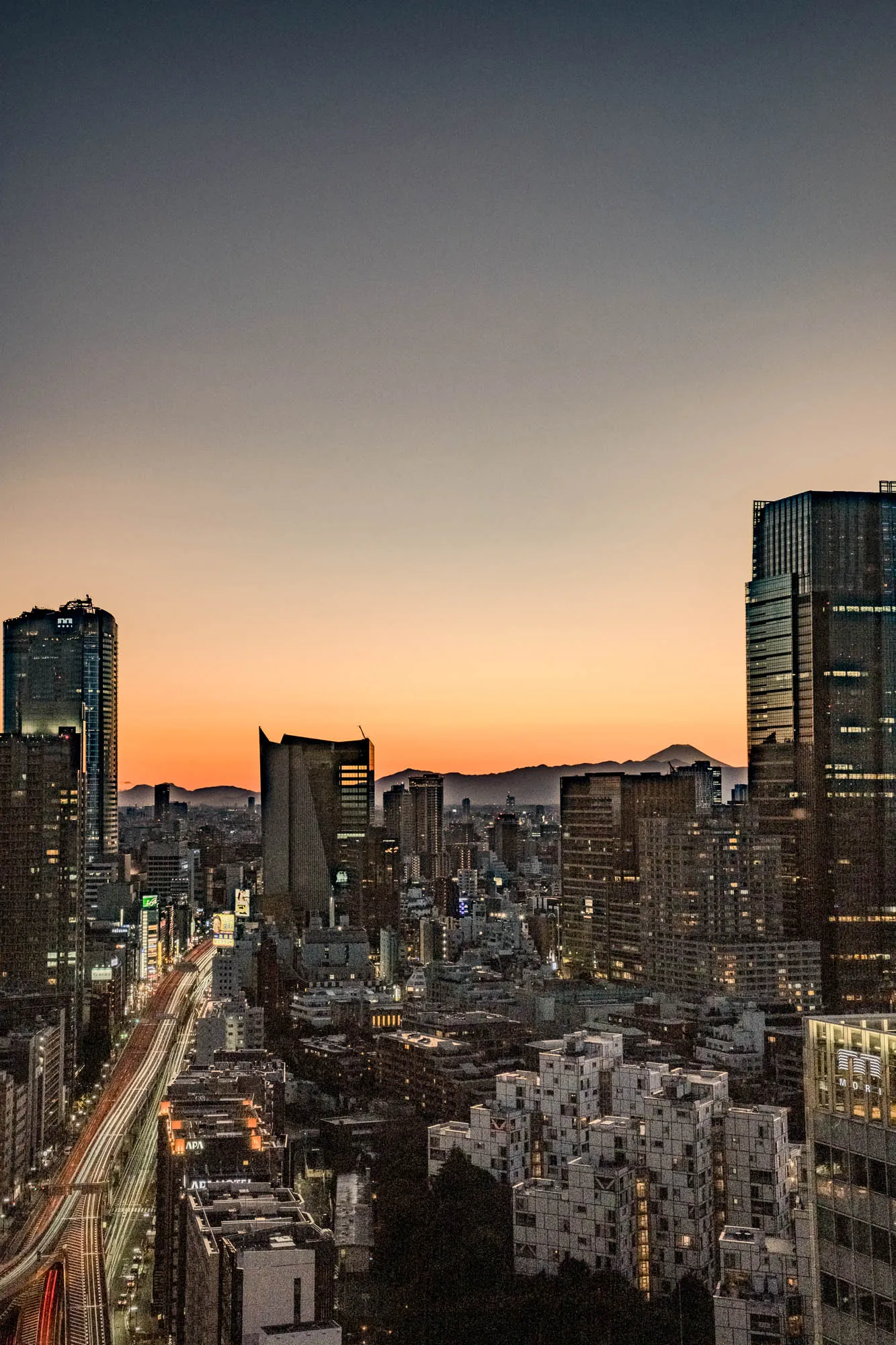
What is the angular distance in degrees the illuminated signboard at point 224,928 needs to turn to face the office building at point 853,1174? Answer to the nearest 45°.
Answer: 0° — it already faces it

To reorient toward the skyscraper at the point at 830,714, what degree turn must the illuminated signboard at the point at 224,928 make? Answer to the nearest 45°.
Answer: approximately 45° to its left

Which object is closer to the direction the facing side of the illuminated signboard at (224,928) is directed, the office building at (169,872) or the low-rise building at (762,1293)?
the low-rise building

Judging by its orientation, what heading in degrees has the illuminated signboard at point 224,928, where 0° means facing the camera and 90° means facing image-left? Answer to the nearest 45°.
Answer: approximately 0°

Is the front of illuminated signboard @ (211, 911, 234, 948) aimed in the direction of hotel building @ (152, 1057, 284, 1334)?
yes

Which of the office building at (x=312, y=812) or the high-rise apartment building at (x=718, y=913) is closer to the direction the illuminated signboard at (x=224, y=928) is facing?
the high-rise apartment building

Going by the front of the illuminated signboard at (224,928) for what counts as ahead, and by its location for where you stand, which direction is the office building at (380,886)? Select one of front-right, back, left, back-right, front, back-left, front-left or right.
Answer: left
